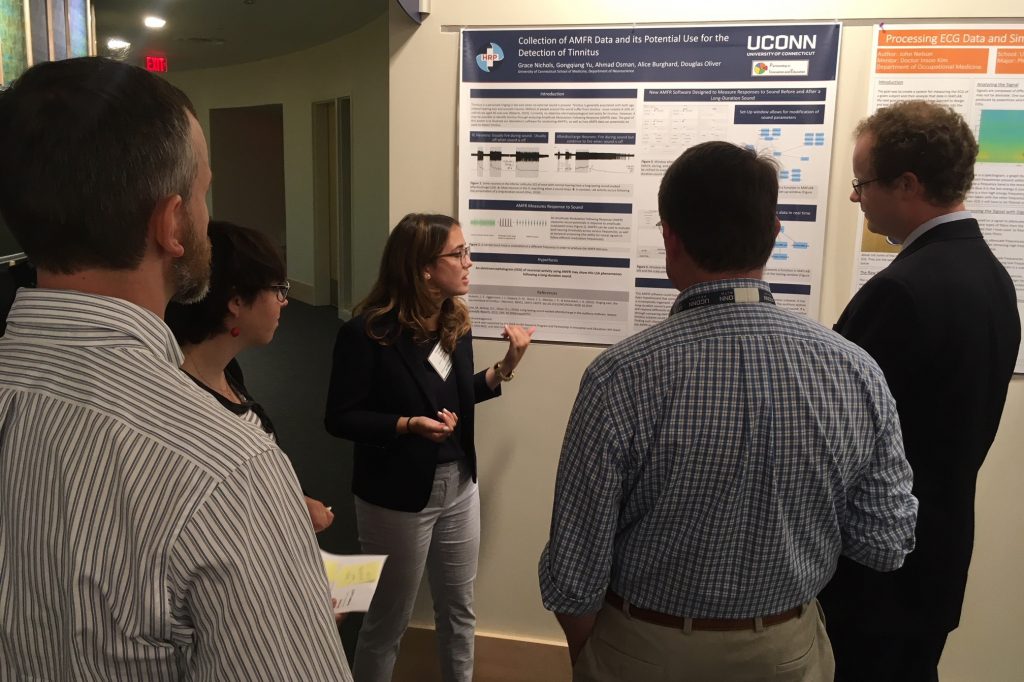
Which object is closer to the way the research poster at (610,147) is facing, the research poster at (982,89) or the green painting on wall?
the green painting on wall

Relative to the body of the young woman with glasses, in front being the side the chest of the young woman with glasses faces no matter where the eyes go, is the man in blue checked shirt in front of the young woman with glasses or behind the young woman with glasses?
in front

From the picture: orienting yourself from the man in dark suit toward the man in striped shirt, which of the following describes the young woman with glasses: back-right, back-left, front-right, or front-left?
front-right

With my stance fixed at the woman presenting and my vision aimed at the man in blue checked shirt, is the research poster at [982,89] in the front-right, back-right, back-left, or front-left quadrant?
front-left

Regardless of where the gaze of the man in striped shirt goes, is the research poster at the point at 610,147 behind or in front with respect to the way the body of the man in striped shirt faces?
in front

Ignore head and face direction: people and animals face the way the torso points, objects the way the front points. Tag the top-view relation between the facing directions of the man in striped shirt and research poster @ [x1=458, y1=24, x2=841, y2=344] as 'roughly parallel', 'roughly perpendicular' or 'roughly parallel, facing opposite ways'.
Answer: roughly parallel, facing opposite ways

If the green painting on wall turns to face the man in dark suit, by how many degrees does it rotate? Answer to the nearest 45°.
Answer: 0° — it already faces them

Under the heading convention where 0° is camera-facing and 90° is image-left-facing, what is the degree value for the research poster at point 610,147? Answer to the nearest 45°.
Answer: approximately 0°

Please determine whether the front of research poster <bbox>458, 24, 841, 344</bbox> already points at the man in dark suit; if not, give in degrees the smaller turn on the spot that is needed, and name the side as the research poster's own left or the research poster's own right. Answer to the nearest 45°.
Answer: approximately 45° to the research poster's own left

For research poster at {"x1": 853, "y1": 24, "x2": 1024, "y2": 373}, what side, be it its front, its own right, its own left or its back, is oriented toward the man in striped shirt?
front

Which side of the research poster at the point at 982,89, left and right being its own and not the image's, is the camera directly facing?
front

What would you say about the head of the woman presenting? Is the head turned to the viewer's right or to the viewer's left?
to the viewer's right

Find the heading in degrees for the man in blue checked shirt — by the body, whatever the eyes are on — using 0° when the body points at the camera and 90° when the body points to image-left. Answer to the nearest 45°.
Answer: approximately 180°

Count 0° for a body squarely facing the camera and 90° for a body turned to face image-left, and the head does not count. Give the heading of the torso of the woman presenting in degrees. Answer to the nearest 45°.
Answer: approximately 315°

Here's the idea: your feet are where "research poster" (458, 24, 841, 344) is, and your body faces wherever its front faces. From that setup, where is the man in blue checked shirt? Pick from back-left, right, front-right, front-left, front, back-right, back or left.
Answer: front
